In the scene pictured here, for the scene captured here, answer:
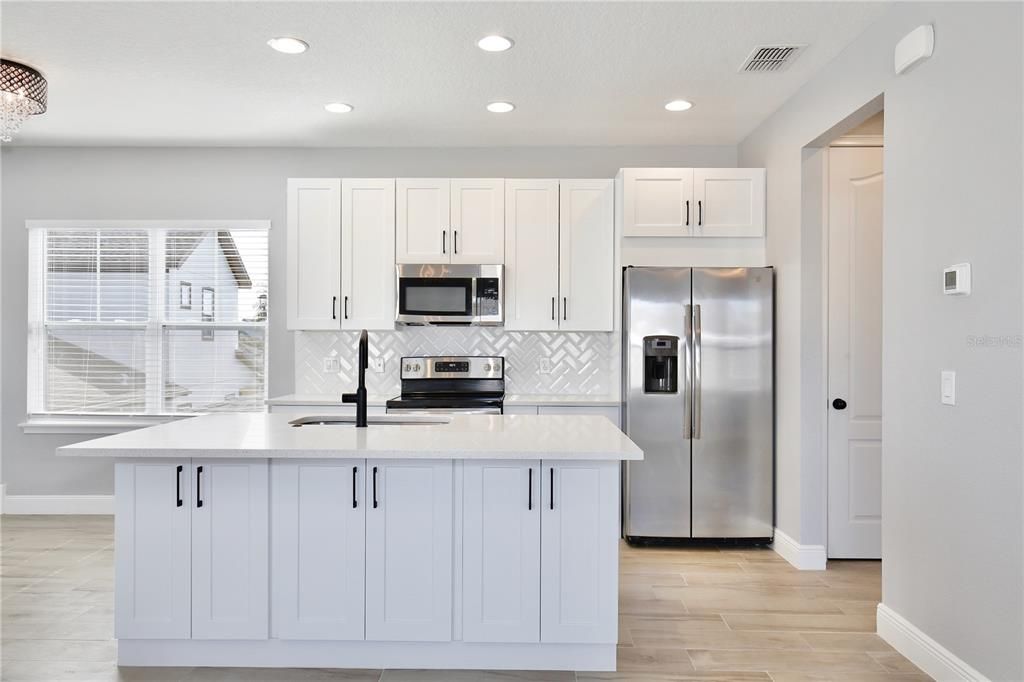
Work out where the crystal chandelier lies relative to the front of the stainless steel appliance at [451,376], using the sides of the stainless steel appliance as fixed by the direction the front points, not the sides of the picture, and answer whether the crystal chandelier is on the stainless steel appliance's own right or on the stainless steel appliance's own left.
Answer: on the stainless steel appliance's own right

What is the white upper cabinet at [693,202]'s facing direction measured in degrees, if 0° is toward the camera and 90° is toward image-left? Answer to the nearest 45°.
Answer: approximately 0°

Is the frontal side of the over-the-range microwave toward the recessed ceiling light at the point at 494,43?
yes

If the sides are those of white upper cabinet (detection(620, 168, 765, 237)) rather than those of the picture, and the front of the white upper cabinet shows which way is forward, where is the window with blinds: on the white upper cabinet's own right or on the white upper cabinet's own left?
on the white upper cabinet's own right

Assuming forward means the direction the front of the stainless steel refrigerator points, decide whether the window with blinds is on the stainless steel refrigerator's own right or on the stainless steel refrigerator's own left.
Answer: on the stainless steel refrigerator's own right

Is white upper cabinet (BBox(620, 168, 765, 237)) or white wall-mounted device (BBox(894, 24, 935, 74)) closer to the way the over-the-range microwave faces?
the white wall-mounted device
